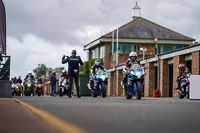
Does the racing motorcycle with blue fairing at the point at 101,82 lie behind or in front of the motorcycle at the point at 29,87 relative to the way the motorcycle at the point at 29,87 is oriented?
in front

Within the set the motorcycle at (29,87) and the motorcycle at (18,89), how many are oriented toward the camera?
2

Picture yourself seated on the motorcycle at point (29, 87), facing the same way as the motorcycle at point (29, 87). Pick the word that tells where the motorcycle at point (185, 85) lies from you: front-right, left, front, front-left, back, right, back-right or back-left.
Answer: front-left

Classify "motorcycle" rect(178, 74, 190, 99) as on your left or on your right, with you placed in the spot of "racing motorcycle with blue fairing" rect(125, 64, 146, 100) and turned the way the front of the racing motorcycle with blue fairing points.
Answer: on your left
